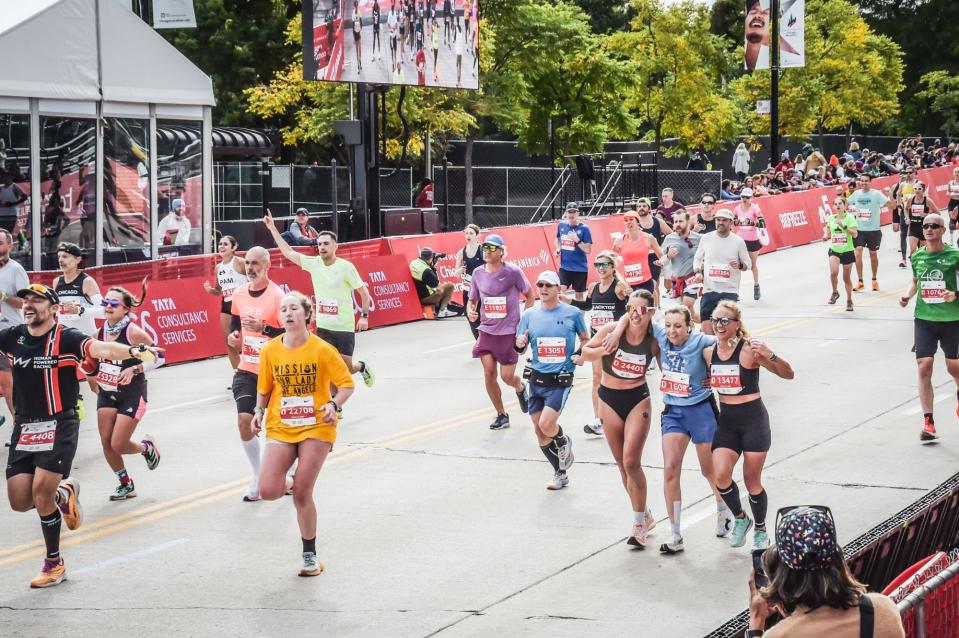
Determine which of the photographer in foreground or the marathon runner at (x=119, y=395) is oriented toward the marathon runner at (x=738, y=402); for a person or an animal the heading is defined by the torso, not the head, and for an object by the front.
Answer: the photographer in foreground

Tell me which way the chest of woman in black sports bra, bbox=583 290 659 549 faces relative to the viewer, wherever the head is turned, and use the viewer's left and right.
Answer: facing the viewer

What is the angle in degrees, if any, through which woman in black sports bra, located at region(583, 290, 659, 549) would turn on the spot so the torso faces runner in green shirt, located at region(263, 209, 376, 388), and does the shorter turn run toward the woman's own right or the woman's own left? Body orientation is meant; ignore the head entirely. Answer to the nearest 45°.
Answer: approximately 135° to the woman's own right

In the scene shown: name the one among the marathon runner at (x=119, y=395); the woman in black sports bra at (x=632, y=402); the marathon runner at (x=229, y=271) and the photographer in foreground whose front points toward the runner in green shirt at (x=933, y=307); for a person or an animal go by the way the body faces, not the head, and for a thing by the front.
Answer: the photographer in foreground

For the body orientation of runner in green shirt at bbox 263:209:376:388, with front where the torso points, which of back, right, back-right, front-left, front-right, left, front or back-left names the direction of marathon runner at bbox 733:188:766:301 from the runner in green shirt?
back

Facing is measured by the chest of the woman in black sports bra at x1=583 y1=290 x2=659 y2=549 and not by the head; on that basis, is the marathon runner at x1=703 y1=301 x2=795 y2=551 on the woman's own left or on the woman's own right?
on the woman's own left

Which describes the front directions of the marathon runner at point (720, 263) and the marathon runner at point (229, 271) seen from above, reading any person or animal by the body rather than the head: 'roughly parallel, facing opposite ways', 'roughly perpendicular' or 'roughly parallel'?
roughly parallel

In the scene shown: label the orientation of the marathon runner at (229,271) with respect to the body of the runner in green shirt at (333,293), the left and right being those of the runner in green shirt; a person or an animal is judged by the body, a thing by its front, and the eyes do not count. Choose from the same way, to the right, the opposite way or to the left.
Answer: the same way

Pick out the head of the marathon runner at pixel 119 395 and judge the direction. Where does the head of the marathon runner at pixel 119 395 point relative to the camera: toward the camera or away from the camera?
toward the camera

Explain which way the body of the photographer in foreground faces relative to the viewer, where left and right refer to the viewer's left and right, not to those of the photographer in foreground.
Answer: facing away from the viewer

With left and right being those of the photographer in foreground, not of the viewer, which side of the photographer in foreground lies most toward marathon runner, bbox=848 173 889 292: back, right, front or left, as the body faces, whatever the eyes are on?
front

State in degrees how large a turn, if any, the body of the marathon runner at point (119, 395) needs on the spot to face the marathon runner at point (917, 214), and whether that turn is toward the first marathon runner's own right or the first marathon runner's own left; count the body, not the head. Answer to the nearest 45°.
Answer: approximately 180°

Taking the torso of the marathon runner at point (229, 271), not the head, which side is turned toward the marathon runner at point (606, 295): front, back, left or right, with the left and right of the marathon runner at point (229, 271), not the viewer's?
left

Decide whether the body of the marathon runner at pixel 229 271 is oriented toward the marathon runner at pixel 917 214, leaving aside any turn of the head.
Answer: no

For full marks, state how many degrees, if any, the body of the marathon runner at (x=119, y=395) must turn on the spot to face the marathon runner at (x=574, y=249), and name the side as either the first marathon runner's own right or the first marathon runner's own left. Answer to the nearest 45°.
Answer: approximately 180°

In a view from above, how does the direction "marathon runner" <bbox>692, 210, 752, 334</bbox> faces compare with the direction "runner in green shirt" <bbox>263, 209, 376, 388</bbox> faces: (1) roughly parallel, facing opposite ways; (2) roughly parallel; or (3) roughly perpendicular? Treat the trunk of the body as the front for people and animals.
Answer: roughly parallel

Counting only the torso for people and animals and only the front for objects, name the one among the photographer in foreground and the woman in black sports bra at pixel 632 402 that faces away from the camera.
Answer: the photographer in foreground

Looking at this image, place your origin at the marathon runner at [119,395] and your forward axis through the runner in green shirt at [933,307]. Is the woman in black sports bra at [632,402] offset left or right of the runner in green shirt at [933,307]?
right

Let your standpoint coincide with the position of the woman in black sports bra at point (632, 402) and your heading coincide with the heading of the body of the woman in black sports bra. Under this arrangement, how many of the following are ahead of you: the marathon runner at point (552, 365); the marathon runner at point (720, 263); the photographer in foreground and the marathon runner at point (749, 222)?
1

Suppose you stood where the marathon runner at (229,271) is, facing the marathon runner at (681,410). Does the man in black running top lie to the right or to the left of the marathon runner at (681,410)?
right

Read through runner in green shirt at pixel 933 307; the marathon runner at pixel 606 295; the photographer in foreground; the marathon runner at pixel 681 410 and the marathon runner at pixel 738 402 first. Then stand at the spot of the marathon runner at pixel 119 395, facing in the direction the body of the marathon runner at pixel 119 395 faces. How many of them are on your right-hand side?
0
